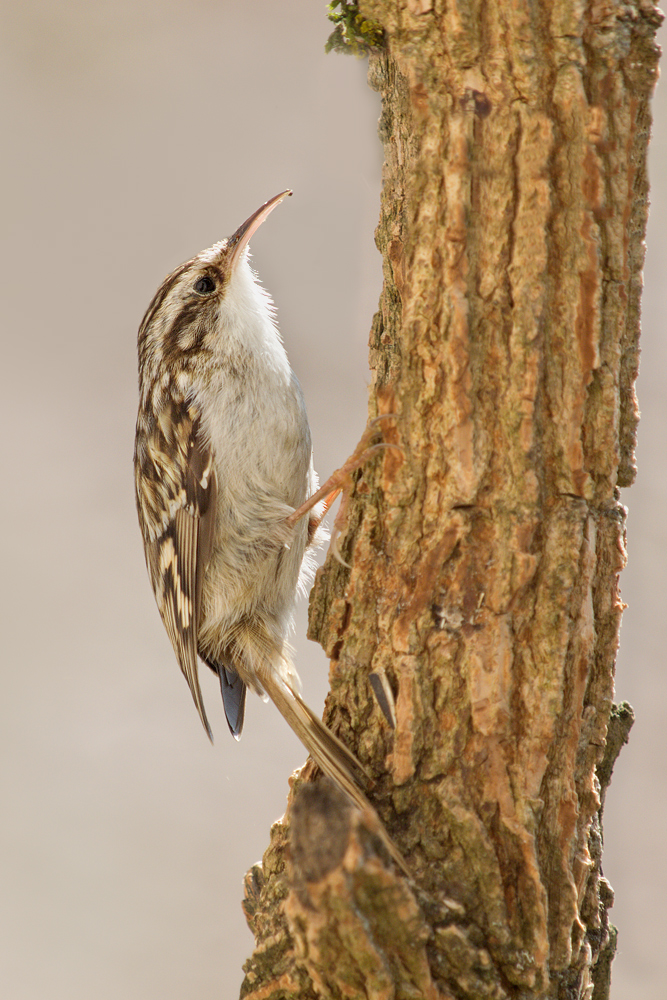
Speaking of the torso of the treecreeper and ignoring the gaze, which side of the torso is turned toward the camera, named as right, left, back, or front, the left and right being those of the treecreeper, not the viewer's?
right
